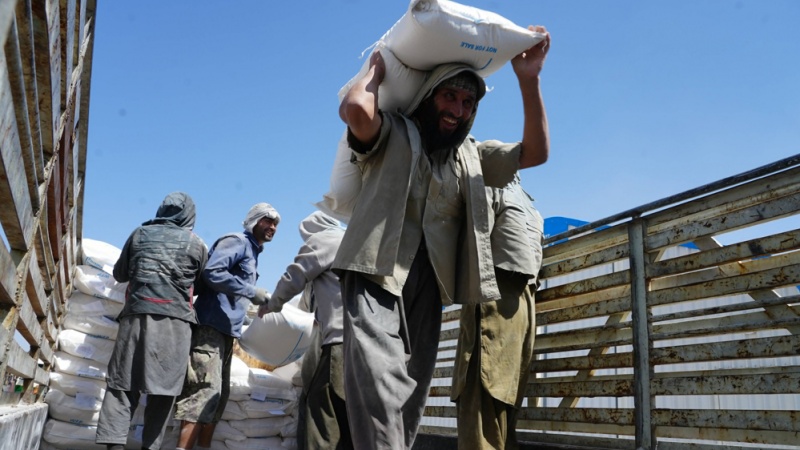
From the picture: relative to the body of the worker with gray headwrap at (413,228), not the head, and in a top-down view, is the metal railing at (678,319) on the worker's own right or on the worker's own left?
on the worker's own left

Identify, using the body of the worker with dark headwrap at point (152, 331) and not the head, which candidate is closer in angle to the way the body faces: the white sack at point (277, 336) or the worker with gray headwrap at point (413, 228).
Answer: the white sack

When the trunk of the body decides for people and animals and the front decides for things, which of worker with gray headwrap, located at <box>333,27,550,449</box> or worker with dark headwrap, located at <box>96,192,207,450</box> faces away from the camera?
worker with dark headwrap, located at <box>96,192,207,450</box>

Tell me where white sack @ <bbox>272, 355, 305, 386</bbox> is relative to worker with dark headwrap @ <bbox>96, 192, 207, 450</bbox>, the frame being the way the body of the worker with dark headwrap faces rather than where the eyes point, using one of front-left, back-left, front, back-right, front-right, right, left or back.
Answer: front-right

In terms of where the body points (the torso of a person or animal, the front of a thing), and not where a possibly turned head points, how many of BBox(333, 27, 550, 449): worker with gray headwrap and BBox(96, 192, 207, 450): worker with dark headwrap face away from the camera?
1

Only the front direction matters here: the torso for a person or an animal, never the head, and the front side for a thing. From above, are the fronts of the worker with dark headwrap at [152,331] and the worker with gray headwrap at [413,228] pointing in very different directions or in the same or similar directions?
very different directions

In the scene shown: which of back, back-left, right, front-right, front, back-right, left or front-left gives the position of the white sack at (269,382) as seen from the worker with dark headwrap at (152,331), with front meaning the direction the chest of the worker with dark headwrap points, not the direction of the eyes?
front-right

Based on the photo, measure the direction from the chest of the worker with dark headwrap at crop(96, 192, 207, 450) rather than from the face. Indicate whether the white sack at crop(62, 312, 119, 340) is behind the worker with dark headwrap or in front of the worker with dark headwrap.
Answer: in front

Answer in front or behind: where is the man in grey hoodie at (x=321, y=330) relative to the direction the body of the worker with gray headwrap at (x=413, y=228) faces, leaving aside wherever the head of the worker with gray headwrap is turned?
behind

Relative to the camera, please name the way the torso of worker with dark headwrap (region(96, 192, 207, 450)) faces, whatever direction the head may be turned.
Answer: away from the camera

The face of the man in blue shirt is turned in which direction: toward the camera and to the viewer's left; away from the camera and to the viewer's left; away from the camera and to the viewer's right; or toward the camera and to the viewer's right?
toward the camera and to the viewer's right
